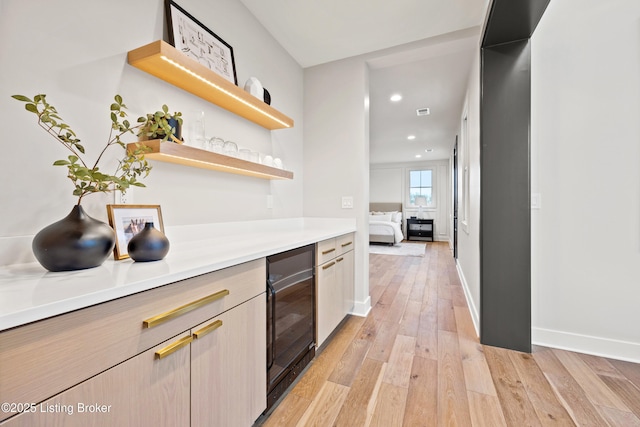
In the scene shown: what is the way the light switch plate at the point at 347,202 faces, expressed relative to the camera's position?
facing the viewer

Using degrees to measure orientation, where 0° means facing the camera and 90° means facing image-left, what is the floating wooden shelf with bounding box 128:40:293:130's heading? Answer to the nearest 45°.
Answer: approximately 315°

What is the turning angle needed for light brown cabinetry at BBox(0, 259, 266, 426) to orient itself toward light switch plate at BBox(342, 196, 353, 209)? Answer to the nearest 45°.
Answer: approximately 90° to its left

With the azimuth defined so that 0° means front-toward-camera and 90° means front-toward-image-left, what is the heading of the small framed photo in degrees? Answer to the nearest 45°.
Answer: approximately 315°

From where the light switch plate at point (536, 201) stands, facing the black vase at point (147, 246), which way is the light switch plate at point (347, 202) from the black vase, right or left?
right

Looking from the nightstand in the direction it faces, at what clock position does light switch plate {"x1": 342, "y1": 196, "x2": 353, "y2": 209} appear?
The light switch plate is roughly at 12 o'clock from the nightstand.

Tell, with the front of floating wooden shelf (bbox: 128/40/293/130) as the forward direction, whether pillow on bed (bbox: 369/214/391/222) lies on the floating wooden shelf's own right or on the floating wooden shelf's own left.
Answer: on the floating wooden shelf's own left

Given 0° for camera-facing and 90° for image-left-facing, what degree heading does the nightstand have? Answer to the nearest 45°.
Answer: approximately 0°

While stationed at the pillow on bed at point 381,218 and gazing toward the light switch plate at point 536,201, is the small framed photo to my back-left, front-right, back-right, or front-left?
front-right

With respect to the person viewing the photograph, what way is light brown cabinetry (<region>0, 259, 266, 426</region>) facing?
facing the viewer and to the right of the viewer
